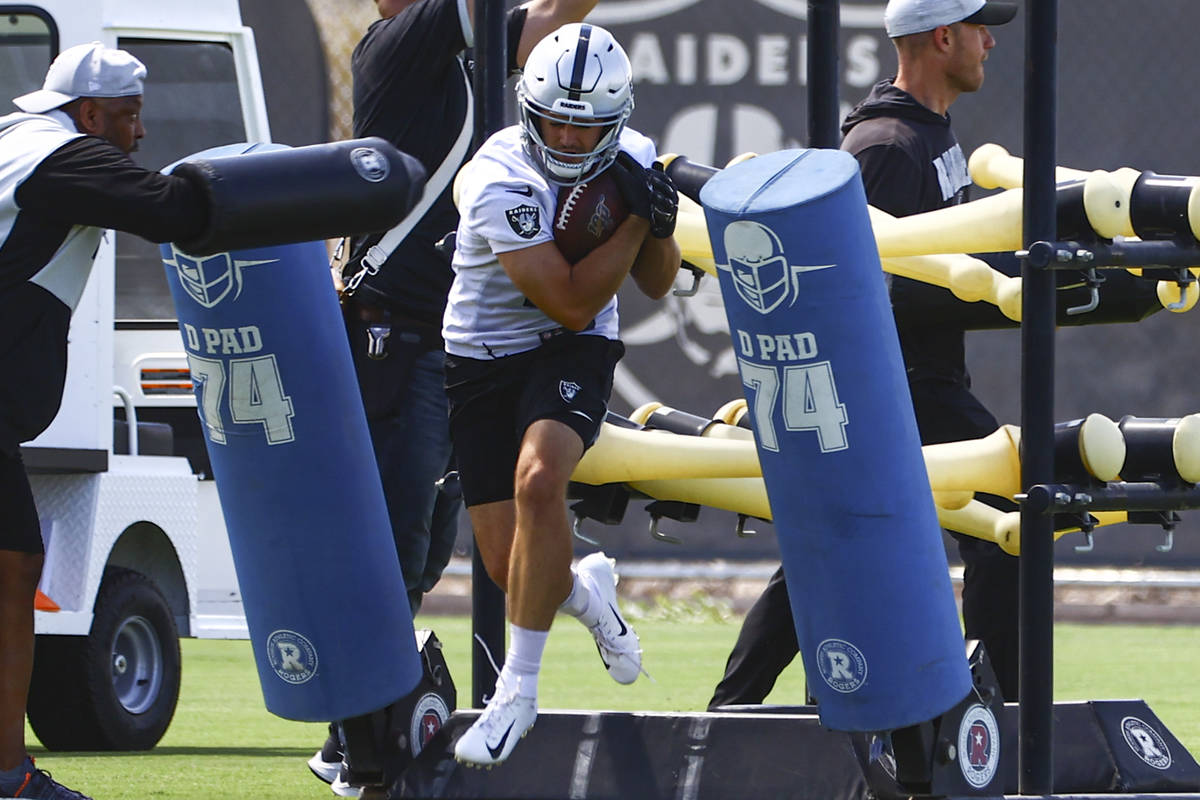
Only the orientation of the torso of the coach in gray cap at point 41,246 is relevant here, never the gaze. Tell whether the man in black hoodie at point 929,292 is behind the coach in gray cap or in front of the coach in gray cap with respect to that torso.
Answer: in front

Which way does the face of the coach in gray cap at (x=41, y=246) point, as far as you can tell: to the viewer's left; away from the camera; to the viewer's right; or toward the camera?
to the viewer's right

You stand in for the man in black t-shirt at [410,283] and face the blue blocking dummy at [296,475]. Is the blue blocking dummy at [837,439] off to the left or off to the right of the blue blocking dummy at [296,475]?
left

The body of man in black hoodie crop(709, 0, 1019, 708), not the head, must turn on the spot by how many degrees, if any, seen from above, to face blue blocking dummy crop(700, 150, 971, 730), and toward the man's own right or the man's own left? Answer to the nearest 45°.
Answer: approximately 90° to the man's own right

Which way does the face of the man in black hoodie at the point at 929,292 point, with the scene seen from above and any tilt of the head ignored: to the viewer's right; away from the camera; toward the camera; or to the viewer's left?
to the viewer's right

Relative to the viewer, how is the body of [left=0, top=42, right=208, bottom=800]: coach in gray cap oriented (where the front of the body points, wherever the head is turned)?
to the viewer's right

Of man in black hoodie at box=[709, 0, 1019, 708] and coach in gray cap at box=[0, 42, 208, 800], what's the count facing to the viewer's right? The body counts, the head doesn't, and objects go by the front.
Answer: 2

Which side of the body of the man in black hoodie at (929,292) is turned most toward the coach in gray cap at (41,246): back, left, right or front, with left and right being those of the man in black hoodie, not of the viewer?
back

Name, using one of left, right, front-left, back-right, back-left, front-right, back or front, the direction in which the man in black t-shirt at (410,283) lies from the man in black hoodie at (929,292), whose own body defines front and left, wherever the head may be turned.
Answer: back

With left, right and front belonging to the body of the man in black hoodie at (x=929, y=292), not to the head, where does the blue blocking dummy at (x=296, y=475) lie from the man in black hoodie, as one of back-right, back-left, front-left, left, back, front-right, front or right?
back-right

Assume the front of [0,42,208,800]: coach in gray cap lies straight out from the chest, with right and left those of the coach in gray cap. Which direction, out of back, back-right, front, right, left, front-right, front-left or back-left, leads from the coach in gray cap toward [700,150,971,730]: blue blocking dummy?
front-right

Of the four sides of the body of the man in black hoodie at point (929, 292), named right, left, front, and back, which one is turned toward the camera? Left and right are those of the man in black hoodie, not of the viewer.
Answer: right
